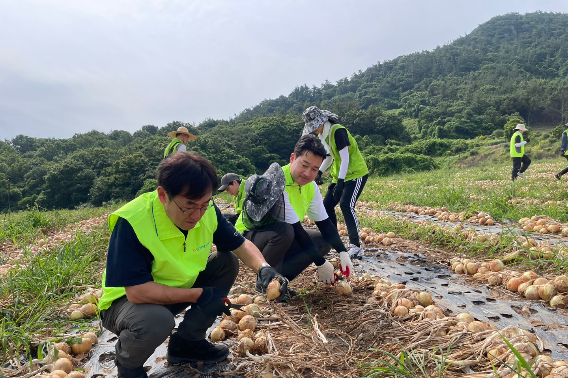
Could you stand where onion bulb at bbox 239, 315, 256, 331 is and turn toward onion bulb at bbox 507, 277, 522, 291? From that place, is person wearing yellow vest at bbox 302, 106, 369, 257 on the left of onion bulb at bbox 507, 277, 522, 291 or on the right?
left

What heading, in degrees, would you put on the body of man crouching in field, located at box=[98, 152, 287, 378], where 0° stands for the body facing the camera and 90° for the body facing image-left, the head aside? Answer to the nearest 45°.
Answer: approximately 315°

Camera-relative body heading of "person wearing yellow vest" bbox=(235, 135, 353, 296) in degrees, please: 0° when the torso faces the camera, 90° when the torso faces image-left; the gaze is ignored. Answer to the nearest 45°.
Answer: approximately 315°

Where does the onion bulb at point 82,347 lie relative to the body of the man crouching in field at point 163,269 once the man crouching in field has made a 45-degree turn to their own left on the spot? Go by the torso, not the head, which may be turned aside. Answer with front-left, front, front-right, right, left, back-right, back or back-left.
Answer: back-left

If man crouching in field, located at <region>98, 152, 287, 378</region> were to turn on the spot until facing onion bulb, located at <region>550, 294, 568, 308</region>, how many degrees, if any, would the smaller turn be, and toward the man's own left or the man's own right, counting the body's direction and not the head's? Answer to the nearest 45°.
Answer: approximately 45° to the man's own left
